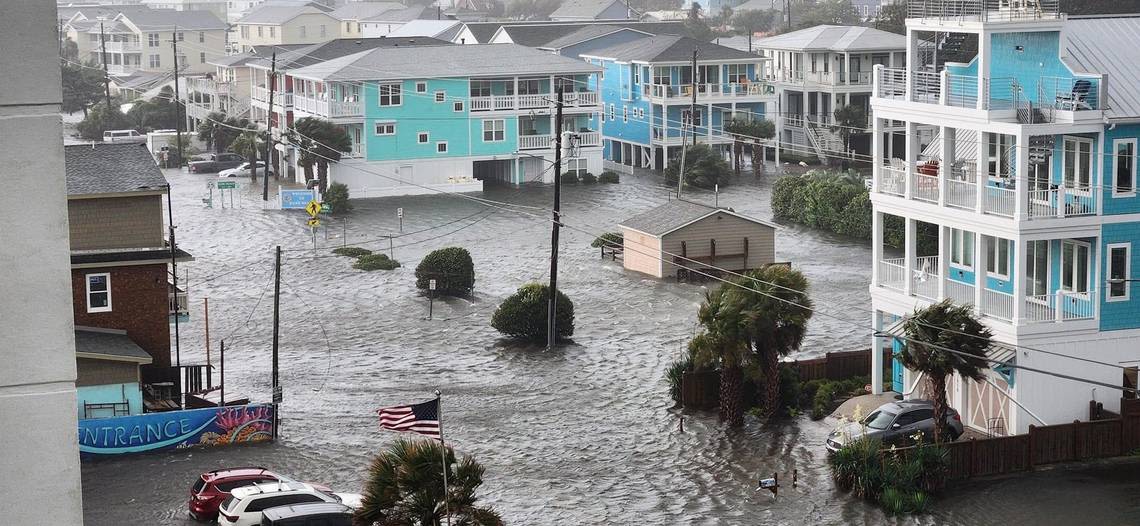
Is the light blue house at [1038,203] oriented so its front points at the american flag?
yes

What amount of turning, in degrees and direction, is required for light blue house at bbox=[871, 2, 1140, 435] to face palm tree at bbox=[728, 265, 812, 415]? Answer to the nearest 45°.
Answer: approximately 45° to its right

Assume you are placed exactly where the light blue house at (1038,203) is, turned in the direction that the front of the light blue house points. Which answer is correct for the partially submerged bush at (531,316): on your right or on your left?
on your right

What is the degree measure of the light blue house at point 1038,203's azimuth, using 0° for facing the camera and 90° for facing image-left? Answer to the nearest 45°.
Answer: approximately 45°

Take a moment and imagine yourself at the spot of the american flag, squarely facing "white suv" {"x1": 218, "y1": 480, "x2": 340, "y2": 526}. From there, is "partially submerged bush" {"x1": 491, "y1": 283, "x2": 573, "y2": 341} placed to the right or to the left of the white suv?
right

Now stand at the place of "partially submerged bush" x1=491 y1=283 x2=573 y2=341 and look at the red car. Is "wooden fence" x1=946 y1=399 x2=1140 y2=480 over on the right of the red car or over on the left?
left

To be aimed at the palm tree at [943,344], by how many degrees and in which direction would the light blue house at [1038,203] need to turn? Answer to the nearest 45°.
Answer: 0° — it already faces it

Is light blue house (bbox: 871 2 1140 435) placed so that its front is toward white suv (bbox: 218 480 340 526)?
yes
